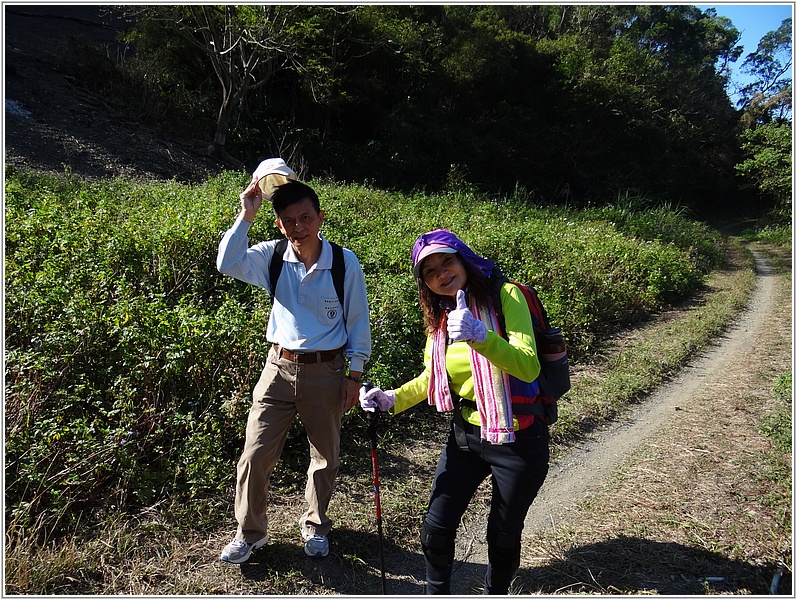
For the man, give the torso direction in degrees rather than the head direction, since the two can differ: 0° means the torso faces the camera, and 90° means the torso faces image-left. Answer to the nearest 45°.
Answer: approximately 0°

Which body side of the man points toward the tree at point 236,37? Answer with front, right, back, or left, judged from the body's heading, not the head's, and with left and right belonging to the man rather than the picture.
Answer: back

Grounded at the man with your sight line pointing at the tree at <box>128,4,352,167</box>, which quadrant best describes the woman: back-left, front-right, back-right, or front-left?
back-right

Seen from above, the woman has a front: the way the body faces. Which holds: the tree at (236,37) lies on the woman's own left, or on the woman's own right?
on the woman's own right

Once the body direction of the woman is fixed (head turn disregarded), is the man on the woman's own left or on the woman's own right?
on the woman's own right

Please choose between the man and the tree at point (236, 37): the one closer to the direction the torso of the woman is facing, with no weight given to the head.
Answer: the man
